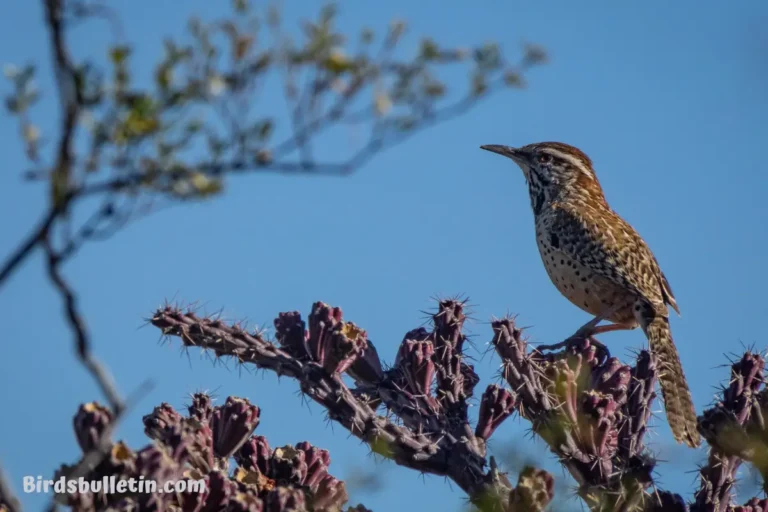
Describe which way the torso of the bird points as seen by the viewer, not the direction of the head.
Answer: to the viewer's left
